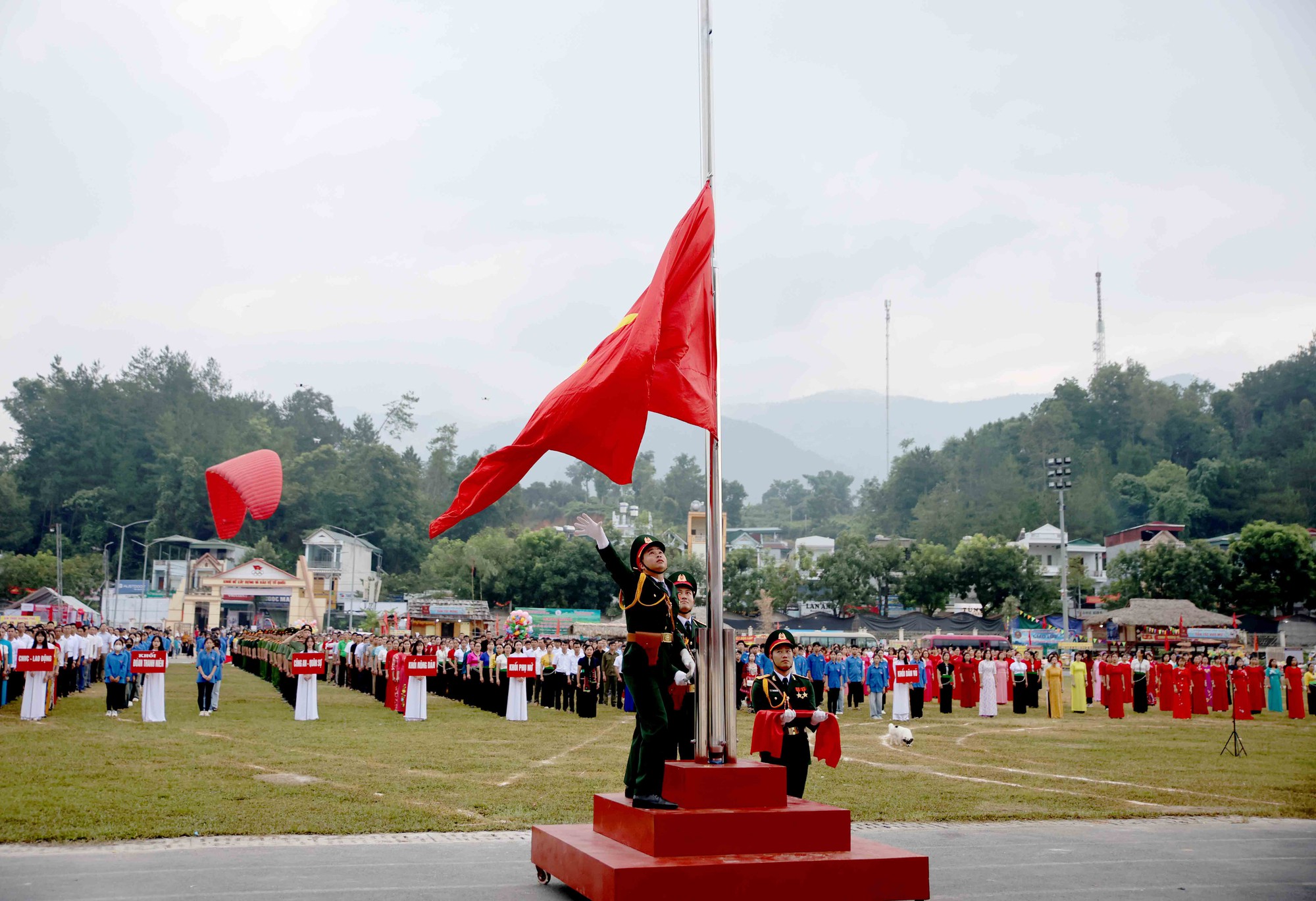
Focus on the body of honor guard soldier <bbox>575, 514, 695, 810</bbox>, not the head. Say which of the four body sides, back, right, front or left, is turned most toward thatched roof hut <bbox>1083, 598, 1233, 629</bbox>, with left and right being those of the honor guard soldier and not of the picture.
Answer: left

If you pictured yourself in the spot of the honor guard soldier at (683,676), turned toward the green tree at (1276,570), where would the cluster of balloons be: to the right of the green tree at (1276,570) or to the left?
left

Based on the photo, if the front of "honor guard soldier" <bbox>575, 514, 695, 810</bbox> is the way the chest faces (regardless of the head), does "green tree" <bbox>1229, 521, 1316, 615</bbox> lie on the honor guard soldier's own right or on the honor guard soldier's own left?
on the honor guard soldier's own left

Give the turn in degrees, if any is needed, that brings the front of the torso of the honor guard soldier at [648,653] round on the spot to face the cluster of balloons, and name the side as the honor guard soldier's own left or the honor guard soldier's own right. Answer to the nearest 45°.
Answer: approximately 135° to the honor guard soldier's own left

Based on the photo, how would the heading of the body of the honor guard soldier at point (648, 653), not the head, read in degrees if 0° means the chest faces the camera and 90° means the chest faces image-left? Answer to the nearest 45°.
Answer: approximately 315°
